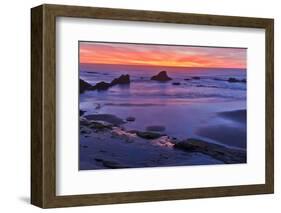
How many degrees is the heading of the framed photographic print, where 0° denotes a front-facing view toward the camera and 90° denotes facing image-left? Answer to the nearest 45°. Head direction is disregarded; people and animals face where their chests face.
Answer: approximately 315°
